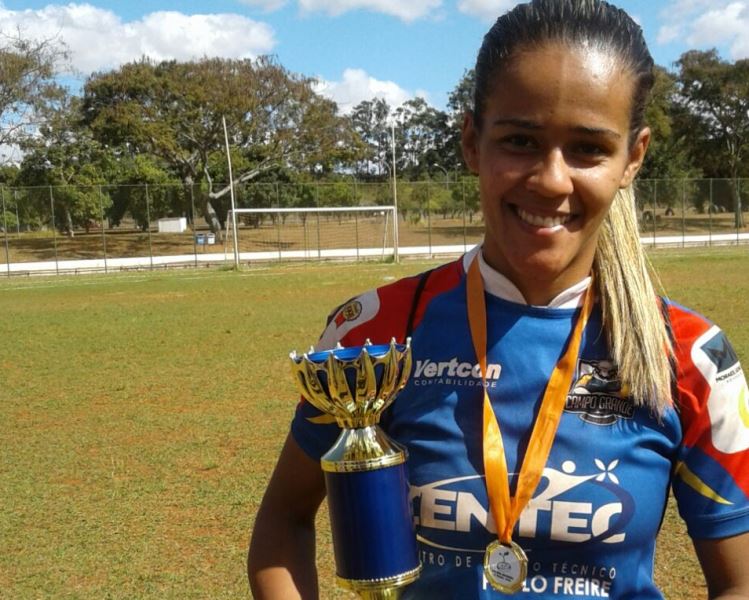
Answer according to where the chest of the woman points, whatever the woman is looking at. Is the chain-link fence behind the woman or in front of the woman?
behind

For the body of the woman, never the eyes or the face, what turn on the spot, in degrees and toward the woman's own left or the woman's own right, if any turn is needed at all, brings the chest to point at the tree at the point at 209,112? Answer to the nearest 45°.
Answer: approximately 180°

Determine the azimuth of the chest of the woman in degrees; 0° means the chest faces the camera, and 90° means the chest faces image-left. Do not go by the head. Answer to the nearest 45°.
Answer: approximately 0°

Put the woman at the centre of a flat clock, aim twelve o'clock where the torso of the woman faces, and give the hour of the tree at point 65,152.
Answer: The tree is roughly at 5 o'clock from the woman.
